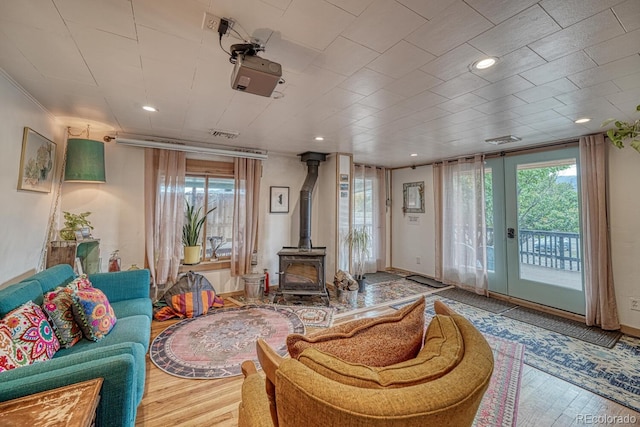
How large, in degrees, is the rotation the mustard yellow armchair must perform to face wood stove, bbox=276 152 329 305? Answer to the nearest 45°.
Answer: approximately 45° to its right

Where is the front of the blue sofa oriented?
to the viewer's right

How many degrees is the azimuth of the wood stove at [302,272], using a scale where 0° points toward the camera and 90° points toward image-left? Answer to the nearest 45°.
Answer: approximately 0°

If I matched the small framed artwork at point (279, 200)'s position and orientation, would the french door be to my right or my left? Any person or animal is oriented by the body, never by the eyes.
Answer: on my left

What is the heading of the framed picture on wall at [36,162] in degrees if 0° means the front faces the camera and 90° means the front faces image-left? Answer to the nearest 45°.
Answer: approximately 315°

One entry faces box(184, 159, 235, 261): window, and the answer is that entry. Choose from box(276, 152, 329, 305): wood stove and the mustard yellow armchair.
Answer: the mustard yellow armchair

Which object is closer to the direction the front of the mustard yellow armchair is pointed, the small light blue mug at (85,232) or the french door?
the small light blue mug

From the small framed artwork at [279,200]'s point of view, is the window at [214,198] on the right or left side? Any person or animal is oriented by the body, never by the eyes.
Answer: on its right

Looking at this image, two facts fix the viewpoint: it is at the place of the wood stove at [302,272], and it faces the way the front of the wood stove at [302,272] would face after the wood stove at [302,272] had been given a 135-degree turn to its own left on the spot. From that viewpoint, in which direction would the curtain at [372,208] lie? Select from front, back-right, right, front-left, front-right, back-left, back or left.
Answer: front

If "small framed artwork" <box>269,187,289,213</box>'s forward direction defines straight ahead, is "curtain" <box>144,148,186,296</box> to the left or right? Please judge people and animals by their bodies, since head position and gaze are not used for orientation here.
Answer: on its right

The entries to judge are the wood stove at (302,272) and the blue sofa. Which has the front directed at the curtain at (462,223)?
the blue sofa
